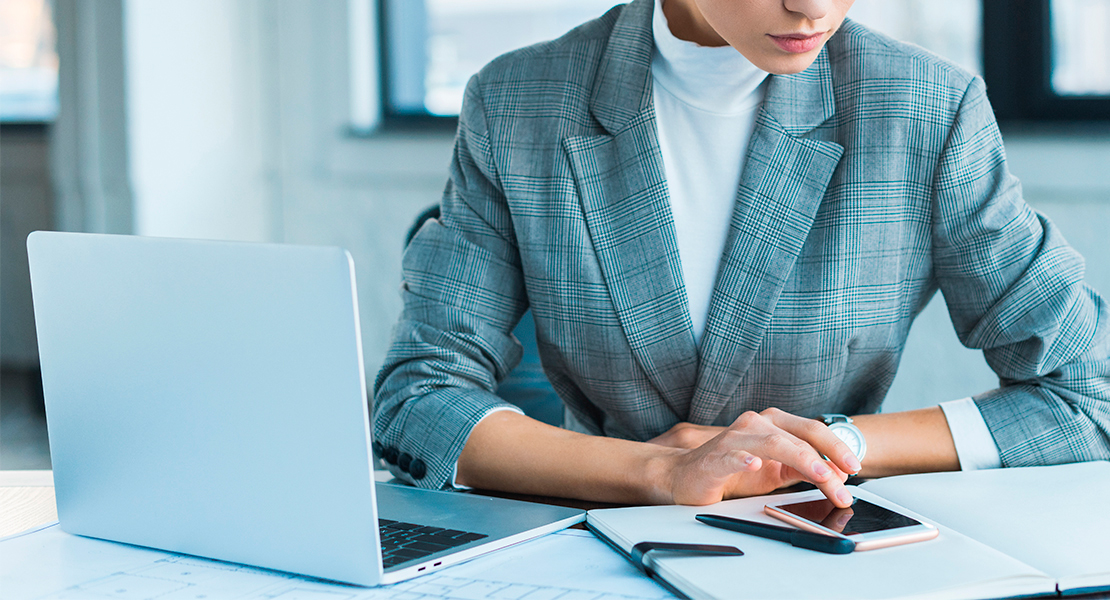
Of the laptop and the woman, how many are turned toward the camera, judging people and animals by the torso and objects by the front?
1

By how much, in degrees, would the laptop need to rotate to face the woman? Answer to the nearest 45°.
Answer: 0° — it already faces them

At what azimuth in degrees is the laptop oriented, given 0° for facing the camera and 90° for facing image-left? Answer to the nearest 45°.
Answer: approximately 225°

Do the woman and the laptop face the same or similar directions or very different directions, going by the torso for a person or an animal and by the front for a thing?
very different directions

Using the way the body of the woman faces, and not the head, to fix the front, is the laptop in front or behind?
in front

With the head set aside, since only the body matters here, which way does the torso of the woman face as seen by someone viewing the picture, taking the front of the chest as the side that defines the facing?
toward the camera
